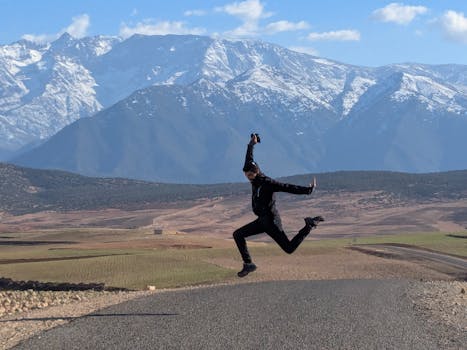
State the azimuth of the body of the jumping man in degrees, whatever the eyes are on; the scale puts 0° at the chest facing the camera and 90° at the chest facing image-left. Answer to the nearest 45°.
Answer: approximately 45°
